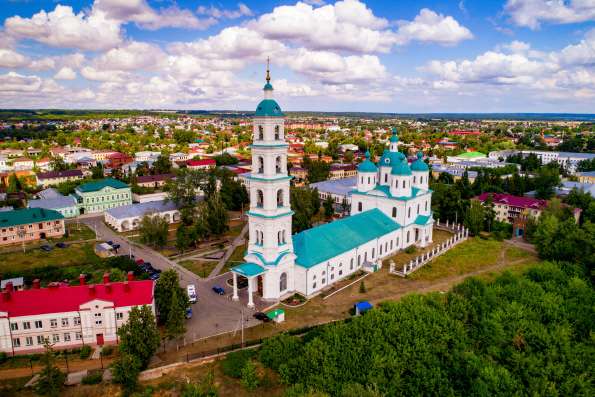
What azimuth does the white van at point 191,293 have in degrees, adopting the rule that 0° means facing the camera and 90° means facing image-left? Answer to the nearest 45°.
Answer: approximately 0°

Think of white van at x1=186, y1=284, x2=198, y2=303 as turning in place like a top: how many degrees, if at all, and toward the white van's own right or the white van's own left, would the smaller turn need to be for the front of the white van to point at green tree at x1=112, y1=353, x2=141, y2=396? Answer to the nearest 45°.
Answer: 0° — it already faces it

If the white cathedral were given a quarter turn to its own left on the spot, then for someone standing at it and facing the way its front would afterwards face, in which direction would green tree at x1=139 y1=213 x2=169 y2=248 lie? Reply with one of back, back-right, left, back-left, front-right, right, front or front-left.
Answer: back

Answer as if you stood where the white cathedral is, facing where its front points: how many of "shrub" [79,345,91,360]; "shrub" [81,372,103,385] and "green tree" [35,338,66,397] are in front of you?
3

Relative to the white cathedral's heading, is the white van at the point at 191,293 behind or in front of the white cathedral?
in front

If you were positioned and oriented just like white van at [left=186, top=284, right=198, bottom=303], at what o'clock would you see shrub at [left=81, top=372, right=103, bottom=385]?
The shrub is roughly at 1 o'clock from the white van.

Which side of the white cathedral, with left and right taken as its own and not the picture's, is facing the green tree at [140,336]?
front

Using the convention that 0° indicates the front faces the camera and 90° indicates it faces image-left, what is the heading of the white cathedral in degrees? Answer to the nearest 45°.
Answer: approximately 45°

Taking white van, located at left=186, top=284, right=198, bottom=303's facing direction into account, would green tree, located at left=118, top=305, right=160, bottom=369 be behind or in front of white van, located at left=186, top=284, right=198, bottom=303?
in front

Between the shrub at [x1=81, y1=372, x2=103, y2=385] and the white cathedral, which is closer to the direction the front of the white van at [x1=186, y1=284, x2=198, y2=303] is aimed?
the shrub

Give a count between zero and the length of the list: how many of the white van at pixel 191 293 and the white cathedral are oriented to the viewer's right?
0
